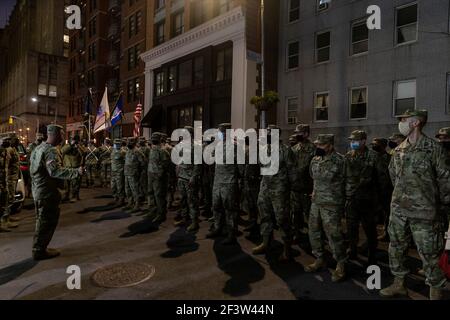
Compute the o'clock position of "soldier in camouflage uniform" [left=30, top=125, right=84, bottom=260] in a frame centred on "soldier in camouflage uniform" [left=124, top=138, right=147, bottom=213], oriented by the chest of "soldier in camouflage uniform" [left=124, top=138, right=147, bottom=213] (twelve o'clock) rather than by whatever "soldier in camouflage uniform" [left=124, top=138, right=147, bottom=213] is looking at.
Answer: "soldier in camouflage uniform" [left=30, top=125, right=84, bottom=260] is roughly at 11 o'clock from "soldier in camouflage uniform" [left=124, top=138, right=147, bottom=213].

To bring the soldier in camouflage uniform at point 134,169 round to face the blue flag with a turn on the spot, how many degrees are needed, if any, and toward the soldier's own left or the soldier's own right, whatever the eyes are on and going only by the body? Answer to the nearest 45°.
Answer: approximately 135° to the soldier's own right

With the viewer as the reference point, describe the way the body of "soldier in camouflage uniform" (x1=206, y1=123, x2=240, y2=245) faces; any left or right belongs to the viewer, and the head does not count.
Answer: facing the viewer and to the left of the viewer

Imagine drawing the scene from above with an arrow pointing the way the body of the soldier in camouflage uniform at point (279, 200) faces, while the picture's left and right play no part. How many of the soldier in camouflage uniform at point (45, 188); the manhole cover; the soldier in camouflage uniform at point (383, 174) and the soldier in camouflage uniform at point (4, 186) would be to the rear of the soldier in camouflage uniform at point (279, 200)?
1

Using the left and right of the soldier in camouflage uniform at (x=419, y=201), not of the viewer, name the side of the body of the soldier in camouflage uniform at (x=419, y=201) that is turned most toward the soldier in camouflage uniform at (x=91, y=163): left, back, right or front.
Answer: right

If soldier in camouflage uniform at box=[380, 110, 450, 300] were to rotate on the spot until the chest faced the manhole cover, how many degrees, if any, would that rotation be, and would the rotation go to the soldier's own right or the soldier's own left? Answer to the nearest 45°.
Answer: approximately 45° to the soldier's own right

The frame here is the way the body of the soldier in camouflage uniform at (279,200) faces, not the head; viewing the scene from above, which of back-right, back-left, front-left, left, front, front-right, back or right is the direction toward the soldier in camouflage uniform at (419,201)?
left

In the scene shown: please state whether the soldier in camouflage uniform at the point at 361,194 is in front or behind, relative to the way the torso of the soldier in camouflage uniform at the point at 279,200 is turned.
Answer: behind

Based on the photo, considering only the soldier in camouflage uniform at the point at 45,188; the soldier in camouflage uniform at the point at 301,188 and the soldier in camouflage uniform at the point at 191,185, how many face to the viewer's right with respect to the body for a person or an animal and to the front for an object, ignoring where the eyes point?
1

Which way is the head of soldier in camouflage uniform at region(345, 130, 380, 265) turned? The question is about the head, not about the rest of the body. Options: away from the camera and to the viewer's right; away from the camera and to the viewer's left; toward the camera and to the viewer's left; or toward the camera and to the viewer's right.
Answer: toward the camera and to the viewer's left

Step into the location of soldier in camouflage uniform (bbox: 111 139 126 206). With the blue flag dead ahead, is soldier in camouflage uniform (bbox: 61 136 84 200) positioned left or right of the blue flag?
left

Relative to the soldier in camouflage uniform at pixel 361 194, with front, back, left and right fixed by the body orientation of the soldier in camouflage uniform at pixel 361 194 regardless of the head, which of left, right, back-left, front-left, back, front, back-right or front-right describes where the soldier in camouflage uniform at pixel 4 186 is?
front-right

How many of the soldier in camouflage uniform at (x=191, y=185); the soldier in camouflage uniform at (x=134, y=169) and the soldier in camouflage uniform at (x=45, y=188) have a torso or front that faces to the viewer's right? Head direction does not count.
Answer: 1

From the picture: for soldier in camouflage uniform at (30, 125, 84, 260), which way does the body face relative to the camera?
to the viewer's right

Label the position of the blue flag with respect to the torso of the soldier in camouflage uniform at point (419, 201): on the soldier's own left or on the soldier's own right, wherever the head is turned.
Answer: on the soldier's own right
